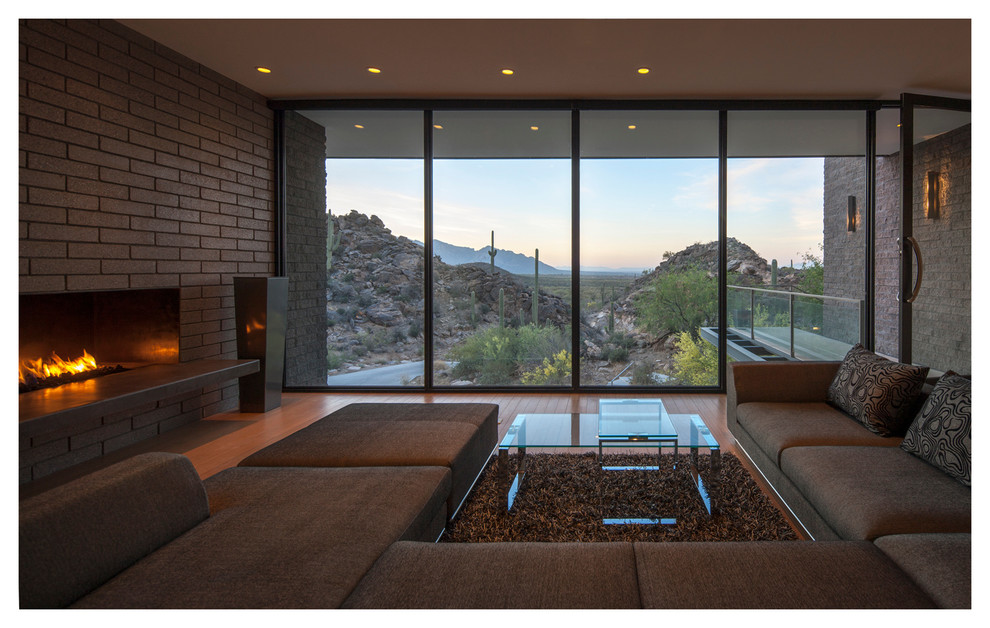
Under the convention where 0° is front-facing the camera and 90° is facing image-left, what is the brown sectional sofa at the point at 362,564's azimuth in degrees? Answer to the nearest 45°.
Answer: approximately 180°

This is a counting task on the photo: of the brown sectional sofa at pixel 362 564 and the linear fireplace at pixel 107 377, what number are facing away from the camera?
1

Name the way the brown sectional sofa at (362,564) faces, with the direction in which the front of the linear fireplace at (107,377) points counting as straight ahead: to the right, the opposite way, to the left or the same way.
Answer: to the left

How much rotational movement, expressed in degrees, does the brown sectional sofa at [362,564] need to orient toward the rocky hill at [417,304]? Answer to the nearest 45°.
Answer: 0° — it already faces it

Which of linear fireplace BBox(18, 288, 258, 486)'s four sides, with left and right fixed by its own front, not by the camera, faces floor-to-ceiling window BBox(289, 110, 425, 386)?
left

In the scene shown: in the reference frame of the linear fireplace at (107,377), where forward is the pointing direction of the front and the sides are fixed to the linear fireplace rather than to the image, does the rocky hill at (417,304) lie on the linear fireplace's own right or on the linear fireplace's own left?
on the linear fireplace's own left

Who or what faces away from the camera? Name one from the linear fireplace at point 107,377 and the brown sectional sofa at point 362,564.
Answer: the brown sectional sofa

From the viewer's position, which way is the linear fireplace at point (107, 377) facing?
facing the viewer and to the right of the viewer
